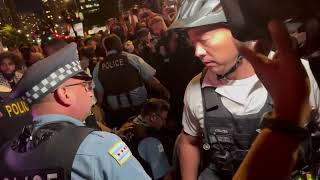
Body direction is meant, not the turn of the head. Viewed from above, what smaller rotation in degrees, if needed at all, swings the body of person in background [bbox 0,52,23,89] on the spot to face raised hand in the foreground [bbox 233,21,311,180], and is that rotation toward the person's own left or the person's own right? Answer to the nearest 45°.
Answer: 0° — they already face them

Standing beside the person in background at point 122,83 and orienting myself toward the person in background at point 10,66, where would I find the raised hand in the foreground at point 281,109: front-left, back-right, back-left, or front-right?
back-left

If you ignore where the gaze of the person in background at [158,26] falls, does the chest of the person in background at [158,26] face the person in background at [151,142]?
yes

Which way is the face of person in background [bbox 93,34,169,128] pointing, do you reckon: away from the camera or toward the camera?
away from the camera
